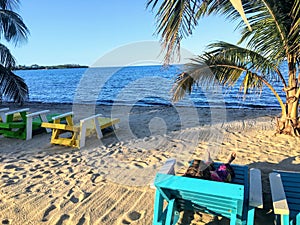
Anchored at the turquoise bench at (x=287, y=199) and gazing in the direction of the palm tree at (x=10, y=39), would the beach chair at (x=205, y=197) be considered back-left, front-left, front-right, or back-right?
front-left

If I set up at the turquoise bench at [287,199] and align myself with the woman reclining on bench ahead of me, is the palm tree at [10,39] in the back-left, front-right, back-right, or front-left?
front-right

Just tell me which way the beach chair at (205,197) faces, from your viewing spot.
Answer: facing away from the viewer

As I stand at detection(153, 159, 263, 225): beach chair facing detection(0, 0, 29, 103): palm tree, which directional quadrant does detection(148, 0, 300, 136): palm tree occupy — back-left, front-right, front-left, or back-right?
front-right

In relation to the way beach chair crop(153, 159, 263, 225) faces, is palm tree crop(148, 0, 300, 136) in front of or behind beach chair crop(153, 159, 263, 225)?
in front

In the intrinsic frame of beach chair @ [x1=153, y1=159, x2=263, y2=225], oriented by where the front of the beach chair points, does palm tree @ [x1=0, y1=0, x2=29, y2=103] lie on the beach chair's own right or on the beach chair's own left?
on the beach chair's own left

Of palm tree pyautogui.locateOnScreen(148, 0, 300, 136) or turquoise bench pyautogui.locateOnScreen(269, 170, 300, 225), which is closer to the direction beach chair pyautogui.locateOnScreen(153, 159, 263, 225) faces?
the palm tree

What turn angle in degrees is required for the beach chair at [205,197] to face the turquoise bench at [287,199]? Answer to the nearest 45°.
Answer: approximately 45° to its right
